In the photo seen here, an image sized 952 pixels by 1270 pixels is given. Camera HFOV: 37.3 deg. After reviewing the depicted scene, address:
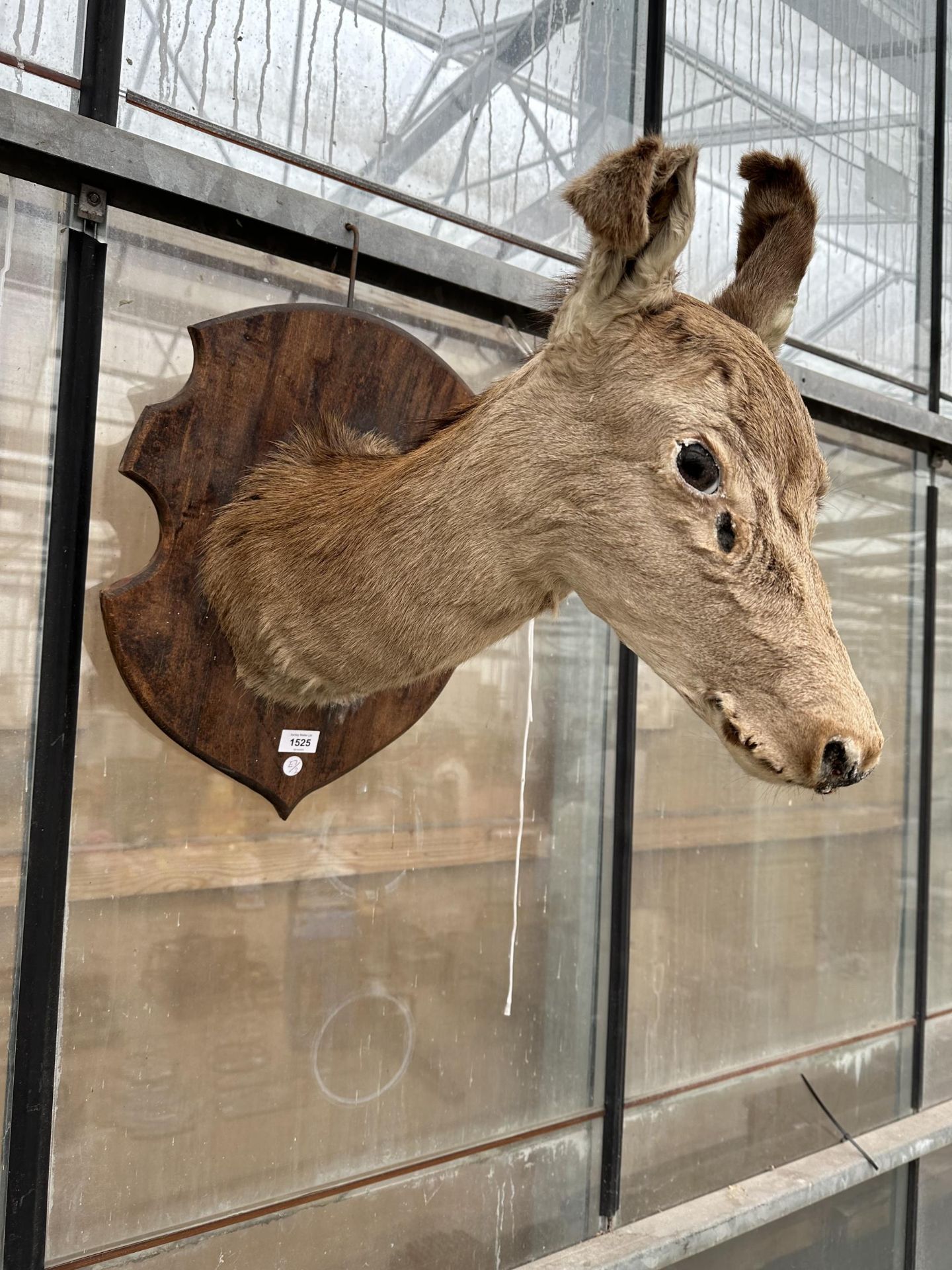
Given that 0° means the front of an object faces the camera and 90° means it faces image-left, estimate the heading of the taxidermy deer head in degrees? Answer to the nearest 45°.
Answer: approximately 315°

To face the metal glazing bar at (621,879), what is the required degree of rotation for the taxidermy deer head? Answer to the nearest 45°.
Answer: approximately 135° to its left

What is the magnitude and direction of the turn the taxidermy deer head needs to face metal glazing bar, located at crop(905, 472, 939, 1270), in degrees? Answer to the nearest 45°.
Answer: approximately 90° to its left

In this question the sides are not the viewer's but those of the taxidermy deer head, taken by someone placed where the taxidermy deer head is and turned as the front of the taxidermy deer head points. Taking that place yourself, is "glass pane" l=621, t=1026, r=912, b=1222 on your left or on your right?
on your left

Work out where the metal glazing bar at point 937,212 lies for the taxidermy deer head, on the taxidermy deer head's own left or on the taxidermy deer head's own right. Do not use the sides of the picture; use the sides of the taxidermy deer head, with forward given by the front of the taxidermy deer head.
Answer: on the taxidermy deer head's own left
